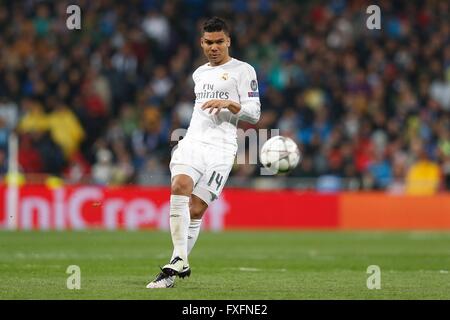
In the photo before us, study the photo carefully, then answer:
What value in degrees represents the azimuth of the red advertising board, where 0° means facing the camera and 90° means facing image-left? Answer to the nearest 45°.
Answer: approximately 0°

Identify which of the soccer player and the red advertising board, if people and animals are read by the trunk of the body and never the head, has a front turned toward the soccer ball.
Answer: the red advertising board

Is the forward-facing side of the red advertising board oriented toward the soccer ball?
yes

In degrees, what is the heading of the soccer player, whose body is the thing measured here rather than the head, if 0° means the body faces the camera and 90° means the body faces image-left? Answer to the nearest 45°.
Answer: approximately 45°

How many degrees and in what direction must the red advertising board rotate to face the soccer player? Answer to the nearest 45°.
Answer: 0° — it already faces them

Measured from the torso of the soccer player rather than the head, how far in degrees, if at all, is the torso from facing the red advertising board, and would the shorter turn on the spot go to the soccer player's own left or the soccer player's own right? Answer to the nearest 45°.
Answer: approximately 135° to the soccer player's own right

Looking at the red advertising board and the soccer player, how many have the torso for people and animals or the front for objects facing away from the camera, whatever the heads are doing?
0
